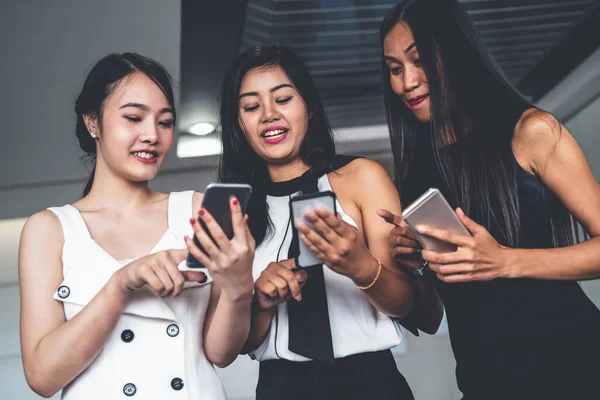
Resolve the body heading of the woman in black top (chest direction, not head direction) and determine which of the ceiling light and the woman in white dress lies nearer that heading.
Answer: the woman in white dress

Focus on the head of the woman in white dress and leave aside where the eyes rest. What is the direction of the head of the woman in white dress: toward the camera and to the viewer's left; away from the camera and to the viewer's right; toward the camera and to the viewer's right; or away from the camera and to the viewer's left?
toward the camera and to the viewer's right

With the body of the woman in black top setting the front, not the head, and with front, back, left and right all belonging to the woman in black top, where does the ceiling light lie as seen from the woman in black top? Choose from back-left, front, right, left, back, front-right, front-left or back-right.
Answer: right

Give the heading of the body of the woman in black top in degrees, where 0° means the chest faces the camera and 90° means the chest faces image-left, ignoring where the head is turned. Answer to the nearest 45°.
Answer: approximately 45°
